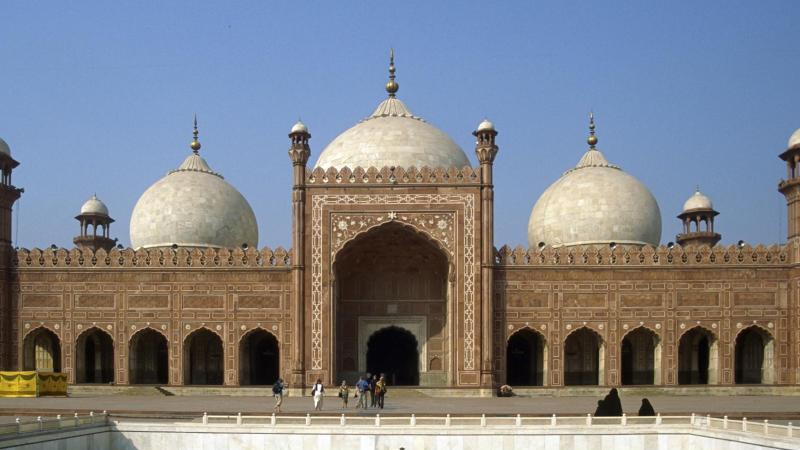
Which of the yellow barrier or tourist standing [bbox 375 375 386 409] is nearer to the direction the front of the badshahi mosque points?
the tourist standing

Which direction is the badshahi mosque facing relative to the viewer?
toward the camera

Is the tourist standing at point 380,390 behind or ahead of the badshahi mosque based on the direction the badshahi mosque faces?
ahead

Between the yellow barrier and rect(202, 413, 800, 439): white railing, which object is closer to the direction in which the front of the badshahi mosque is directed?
the white railing

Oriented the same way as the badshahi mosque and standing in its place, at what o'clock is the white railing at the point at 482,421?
The white railing is roughly at 12 o'clock from the badshahi mosque.

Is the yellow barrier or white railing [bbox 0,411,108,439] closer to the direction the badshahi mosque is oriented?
the white railing

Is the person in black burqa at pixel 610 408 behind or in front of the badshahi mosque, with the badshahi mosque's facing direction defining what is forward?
in front
